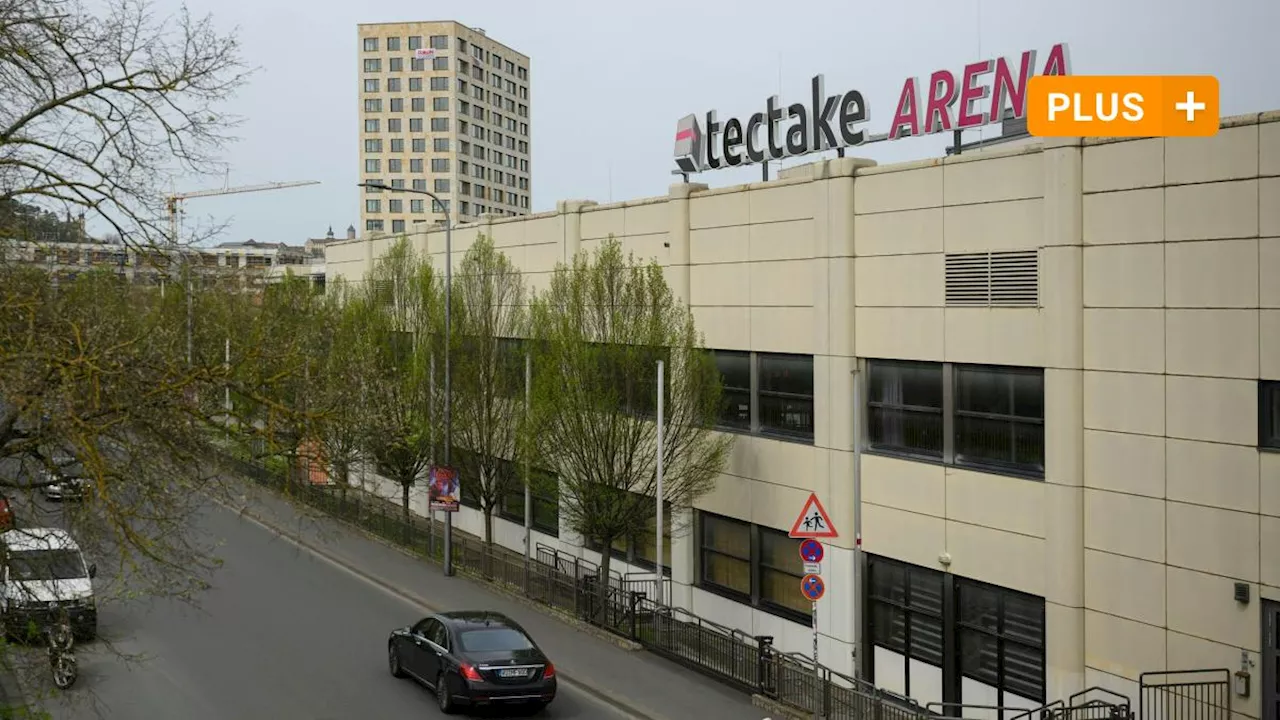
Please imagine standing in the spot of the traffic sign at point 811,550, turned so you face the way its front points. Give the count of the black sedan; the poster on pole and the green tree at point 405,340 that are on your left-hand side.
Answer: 0

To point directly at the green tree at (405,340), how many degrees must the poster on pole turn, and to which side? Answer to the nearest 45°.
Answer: approximately 180°

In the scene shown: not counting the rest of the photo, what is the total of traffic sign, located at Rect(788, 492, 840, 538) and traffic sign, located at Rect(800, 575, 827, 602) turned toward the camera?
2

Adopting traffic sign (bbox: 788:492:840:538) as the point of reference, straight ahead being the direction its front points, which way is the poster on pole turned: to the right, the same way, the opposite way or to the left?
the same way

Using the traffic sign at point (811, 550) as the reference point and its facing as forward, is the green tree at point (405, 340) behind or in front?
behind

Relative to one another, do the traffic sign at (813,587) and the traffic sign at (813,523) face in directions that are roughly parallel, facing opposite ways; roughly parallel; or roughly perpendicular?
roughly parallel

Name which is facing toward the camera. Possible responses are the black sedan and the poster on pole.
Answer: the poster on pole

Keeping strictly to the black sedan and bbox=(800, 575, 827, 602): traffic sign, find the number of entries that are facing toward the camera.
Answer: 1

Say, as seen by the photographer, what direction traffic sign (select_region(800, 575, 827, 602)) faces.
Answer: facing the viewer

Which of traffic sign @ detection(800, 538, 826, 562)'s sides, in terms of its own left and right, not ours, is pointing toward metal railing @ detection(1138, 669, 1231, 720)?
left

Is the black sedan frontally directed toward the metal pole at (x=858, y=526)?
no

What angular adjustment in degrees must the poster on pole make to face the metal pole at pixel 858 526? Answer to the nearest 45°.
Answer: approximately 45° to its left

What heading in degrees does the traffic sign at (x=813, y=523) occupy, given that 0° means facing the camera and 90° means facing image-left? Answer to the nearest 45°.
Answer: approximately 0°

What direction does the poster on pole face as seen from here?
toward the camera
